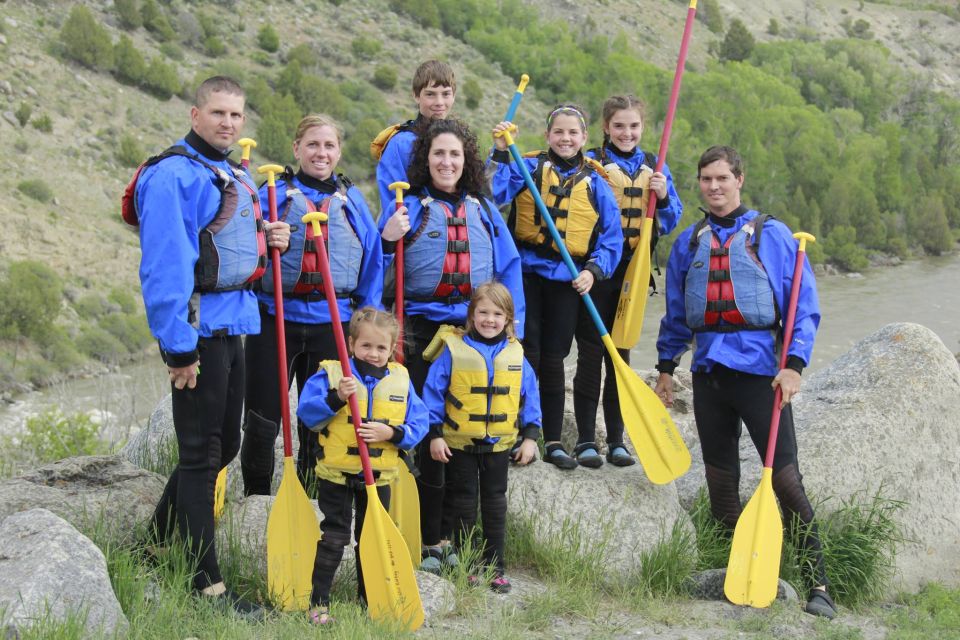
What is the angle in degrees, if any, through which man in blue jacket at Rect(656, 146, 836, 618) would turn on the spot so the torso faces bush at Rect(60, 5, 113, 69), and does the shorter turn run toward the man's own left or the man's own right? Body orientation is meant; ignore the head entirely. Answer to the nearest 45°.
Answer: approximately 135° to the man's own right

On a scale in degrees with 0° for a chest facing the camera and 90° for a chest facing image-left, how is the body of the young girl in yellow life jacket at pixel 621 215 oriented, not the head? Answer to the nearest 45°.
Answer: approximately 0°

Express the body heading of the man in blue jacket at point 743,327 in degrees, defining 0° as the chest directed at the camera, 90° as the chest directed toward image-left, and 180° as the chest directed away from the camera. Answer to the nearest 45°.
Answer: approximately 0°

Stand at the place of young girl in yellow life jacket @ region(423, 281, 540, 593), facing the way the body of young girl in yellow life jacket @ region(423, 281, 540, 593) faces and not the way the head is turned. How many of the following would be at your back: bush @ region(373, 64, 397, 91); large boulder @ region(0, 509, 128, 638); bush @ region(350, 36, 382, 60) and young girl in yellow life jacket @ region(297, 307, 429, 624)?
2

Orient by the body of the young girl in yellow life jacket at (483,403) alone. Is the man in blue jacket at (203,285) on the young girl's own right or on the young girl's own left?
on the young girl's own right
